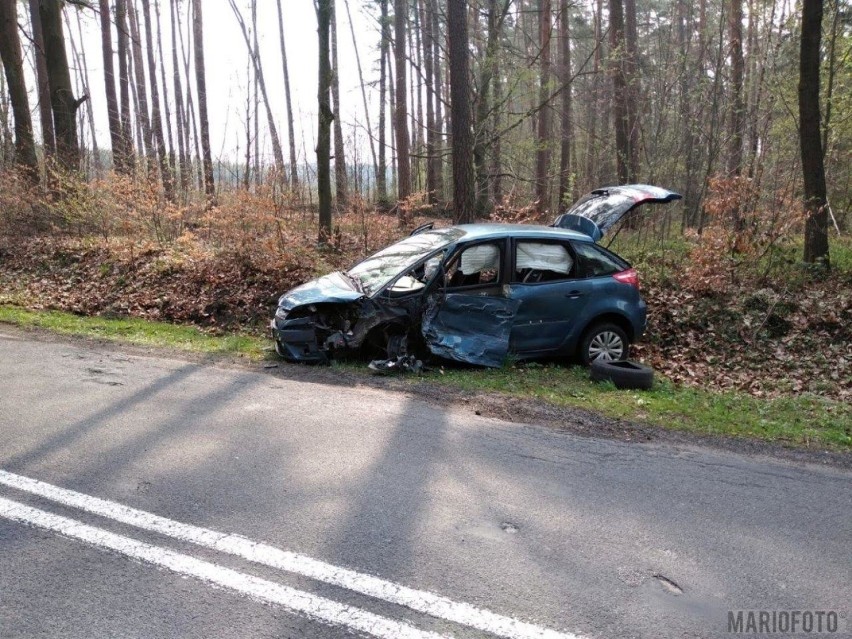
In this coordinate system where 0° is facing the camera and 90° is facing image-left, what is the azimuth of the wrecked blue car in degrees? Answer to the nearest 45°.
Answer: approximately 90°

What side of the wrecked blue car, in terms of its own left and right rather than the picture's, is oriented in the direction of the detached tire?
left
